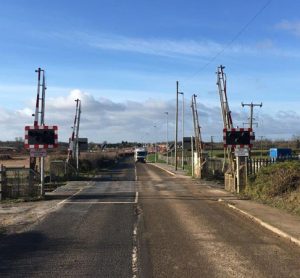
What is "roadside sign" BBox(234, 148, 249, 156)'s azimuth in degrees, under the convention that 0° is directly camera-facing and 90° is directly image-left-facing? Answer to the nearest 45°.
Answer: approximately 0°

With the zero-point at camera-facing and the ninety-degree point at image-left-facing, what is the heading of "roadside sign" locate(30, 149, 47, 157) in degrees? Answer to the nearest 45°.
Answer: approximately 0°

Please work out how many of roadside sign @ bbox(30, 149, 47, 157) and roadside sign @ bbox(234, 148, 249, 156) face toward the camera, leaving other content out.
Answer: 2

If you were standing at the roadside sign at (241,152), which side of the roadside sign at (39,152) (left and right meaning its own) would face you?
left

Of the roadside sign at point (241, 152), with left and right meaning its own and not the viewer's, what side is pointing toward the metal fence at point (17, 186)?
right
